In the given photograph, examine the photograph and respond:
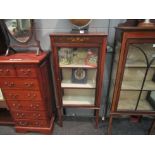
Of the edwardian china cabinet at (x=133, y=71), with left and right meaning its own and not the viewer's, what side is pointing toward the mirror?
right

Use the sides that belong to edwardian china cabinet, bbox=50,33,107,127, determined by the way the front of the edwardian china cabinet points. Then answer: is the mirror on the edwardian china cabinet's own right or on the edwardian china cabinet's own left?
on the edwardian china cabinet's own right

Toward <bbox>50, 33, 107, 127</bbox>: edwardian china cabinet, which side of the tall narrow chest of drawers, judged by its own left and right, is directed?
left

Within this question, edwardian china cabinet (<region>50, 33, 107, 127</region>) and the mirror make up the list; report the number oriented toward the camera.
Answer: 2

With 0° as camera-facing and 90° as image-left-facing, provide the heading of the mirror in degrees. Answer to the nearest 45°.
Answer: approximately 0°

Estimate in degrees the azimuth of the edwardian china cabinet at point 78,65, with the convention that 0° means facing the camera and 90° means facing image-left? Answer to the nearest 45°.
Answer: approximately 0°

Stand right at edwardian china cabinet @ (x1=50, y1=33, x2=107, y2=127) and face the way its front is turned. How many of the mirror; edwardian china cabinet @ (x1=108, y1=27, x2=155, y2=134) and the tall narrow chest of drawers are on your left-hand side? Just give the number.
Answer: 1

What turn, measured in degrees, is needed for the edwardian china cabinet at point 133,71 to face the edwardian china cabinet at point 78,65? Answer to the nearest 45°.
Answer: approximately 90° to its right
